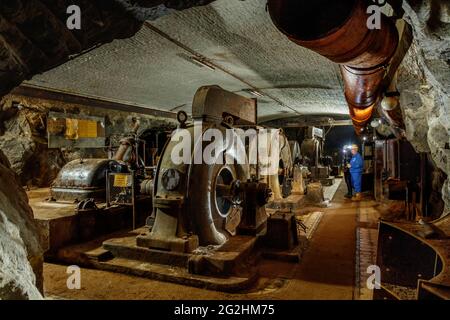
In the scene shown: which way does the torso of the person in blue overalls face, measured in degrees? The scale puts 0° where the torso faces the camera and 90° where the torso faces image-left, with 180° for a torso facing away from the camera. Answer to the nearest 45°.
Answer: approximately 90°

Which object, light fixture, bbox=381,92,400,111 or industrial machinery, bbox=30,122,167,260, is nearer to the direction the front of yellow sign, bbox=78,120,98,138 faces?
the industrial machinery

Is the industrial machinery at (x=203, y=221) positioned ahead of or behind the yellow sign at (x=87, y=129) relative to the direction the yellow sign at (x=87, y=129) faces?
ahead

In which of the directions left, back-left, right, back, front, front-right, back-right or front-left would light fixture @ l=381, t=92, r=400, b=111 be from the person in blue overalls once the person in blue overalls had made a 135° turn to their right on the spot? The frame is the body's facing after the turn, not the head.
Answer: back-right

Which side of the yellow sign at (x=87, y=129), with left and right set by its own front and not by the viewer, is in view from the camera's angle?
front

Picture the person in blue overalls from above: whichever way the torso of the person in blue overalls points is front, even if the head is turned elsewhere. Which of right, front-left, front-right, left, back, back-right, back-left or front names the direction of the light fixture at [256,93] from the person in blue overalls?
front-left

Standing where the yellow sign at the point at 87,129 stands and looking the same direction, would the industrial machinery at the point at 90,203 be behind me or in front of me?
in front

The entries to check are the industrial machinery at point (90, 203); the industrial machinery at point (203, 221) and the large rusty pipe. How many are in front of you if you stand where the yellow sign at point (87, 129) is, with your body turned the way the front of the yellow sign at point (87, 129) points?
3

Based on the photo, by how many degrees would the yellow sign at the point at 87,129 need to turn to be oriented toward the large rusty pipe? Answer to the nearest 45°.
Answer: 0° — it already faces it
